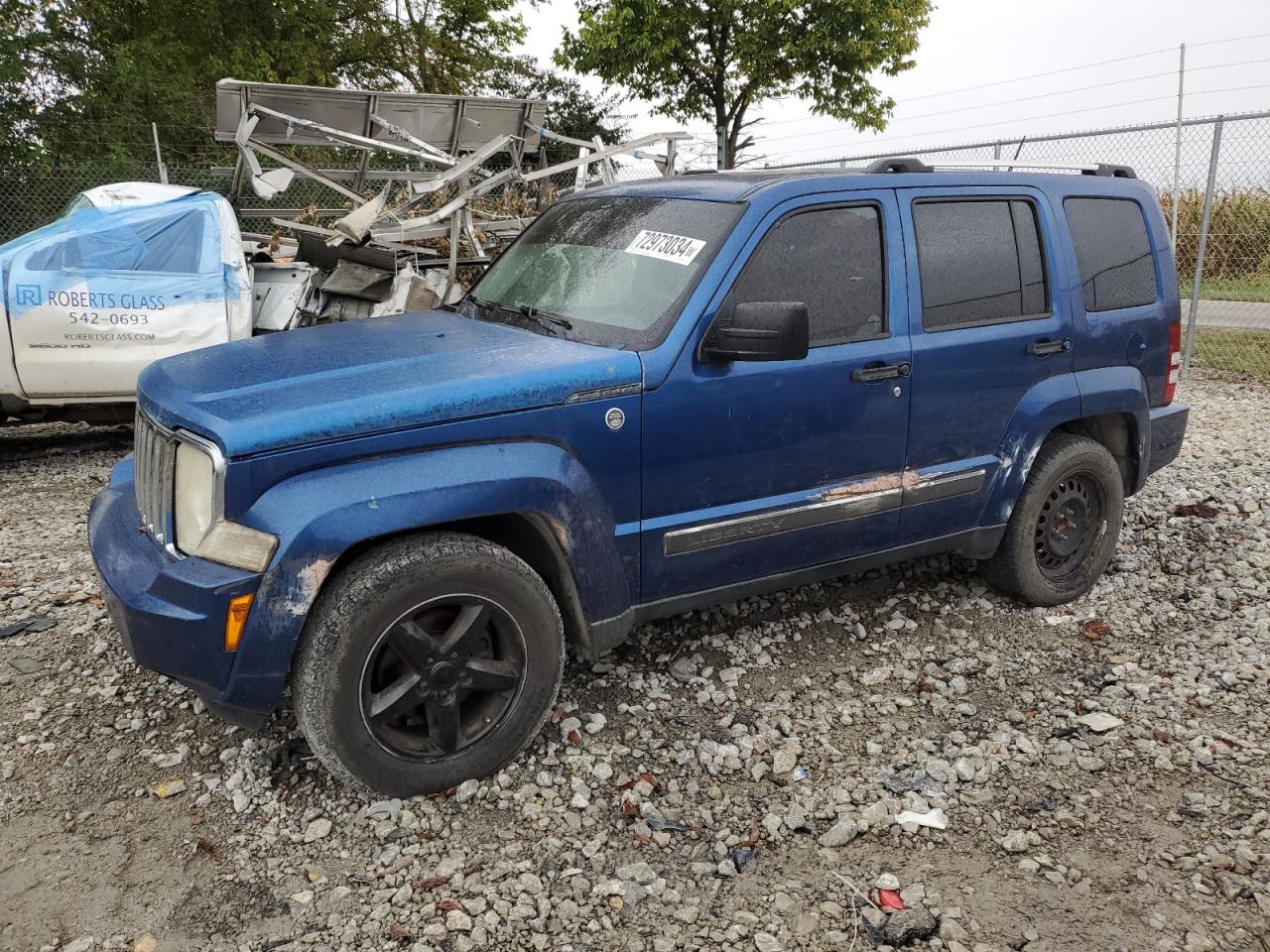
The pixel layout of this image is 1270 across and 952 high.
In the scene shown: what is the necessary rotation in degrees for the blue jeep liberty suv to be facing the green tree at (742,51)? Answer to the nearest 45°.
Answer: approximately 135° to its right

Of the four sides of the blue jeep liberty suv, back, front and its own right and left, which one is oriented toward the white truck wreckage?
right

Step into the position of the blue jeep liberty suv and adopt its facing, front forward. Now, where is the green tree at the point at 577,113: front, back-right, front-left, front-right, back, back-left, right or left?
back-right

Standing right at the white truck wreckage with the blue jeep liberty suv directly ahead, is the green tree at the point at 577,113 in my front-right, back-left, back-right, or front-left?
back-left

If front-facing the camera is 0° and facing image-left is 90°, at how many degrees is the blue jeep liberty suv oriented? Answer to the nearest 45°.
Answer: approximately 45°

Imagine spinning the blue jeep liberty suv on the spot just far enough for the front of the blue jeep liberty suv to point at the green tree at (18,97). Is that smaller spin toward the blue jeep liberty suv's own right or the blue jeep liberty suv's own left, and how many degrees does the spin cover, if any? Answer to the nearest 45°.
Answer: approximately 90° to the blue jeep liberty suv's own right

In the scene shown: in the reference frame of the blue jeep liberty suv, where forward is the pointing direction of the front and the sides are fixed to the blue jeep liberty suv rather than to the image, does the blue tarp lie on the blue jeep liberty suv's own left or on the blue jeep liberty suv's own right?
on the blue jeep liberty suv's own right
